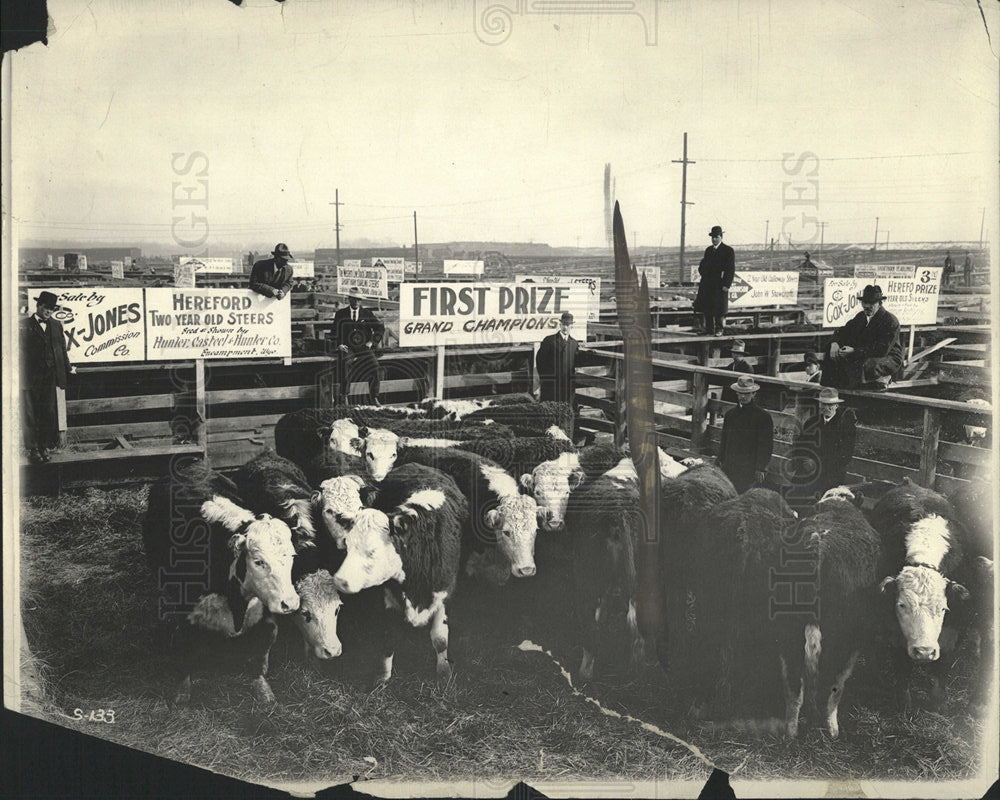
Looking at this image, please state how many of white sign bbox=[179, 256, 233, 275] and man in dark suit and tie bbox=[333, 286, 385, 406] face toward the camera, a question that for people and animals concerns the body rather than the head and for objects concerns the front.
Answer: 2

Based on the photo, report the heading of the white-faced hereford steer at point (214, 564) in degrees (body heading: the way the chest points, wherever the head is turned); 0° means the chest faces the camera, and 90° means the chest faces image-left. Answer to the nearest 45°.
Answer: approximately 315°

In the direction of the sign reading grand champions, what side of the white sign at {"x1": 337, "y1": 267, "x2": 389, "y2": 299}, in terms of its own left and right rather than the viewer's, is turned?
front

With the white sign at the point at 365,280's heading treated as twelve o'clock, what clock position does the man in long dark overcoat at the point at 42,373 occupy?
The man in long dark overcoat is roughly at 1 o'clock from the white sign.
